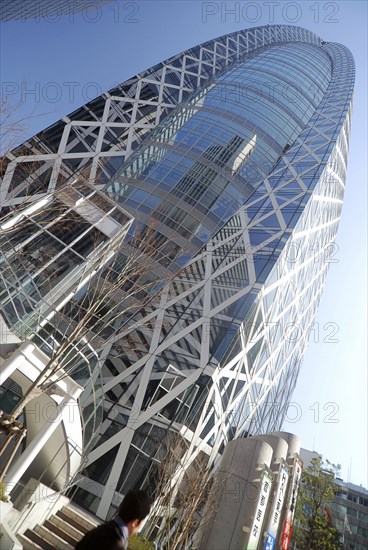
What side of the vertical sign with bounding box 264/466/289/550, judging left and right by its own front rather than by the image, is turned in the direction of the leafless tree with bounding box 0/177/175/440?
right

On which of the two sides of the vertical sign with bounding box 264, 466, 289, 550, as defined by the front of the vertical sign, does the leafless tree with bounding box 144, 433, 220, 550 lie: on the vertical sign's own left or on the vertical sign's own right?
on the vertical sign's own right

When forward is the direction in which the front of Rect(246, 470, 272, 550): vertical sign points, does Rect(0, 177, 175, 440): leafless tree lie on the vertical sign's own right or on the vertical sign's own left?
on the vertical sign's own right

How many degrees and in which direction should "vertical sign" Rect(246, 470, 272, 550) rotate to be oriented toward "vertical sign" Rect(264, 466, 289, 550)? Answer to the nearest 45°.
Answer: approximately 90° to its left

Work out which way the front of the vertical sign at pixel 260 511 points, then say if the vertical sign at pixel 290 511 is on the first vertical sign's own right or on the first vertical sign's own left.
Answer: on the first vertical sign's own left

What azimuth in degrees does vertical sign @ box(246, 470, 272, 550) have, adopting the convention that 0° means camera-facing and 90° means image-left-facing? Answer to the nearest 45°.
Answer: approximately 315°

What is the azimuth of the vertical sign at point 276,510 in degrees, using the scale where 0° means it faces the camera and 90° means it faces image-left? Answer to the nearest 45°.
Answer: approximately 315°
